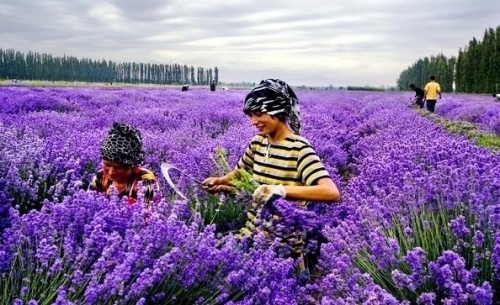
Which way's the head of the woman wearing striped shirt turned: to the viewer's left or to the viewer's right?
to the viewer's left
